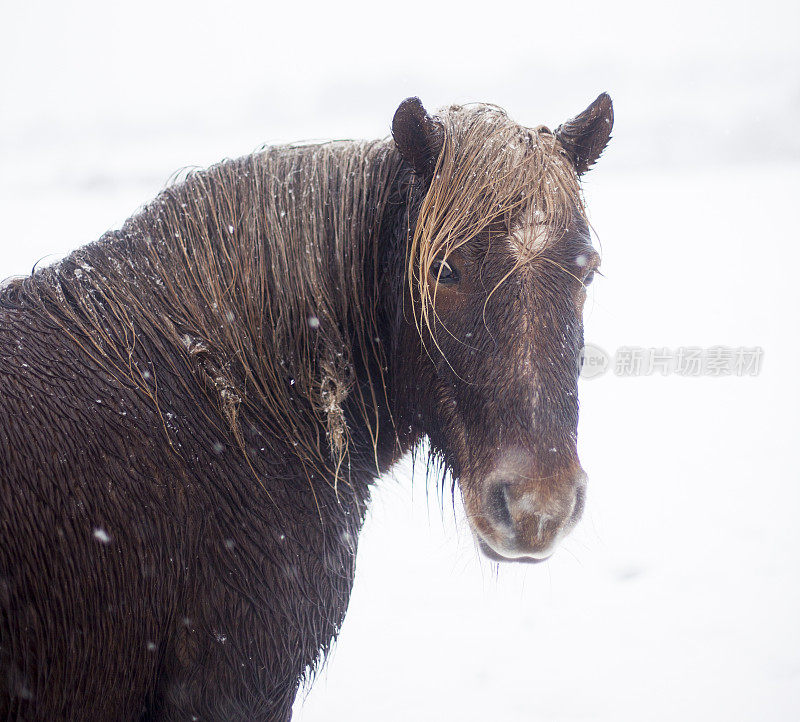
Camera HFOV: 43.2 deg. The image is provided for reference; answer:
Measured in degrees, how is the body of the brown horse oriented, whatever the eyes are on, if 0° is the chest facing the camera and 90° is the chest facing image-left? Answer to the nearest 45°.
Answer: approximately 270°
